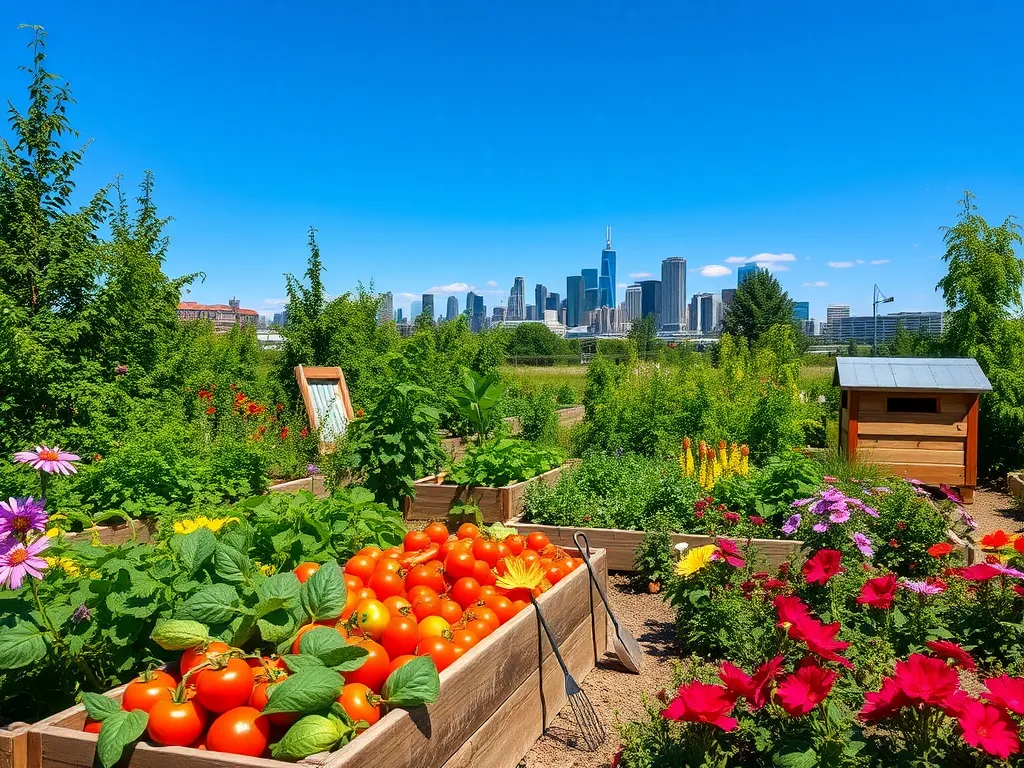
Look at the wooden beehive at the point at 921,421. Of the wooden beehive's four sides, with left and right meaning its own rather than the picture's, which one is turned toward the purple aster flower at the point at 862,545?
front

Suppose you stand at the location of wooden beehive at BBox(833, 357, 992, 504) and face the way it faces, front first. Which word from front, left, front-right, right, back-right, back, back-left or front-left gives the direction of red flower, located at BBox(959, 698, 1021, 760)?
front

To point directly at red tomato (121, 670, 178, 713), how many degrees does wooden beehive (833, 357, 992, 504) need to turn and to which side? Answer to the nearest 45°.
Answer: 0° — it already faces it

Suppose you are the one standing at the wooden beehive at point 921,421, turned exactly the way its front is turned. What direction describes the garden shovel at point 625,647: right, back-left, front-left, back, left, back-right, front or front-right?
front

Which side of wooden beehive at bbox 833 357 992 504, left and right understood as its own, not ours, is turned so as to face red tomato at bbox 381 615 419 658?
front

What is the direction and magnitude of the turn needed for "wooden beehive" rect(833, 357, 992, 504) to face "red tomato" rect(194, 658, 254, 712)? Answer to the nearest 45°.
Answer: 0° — it already faces it

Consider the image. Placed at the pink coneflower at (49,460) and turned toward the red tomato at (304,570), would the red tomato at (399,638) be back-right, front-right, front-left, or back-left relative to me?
front-right

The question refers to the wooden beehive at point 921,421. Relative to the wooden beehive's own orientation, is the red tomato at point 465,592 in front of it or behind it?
in front

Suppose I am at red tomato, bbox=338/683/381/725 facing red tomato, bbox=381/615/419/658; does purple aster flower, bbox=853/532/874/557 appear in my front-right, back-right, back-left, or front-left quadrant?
front-right

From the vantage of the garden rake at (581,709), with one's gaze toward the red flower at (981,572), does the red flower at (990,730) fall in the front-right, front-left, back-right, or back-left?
front-right

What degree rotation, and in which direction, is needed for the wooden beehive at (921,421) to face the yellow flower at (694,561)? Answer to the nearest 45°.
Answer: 0° — it already faces it

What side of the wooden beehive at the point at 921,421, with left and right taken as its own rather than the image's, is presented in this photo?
front

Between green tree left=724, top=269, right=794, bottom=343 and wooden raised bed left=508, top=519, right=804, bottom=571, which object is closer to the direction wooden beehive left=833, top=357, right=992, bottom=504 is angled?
the wooden raised bed

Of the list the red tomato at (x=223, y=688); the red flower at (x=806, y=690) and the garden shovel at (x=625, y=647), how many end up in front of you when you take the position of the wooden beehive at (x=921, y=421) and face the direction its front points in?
3

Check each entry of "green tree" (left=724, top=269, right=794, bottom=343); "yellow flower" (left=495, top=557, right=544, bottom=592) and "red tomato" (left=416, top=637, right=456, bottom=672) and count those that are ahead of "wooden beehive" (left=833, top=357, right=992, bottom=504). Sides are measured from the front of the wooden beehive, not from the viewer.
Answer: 2

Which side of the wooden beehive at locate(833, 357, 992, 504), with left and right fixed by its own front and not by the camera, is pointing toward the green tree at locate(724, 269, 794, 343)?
back

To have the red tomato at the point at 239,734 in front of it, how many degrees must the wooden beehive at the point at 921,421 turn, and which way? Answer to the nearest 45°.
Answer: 0° — it already faces it

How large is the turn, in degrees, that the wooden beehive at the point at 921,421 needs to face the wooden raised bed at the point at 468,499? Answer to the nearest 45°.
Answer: approximately 45° to its right

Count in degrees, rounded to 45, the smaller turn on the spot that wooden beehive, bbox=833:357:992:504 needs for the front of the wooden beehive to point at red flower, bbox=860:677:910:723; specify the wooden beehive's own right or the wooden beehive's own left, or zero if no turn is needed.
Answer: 0° — it already faces it

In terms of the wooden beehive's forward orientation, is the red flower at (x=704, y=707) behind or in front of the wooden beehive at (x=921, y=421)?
in front
